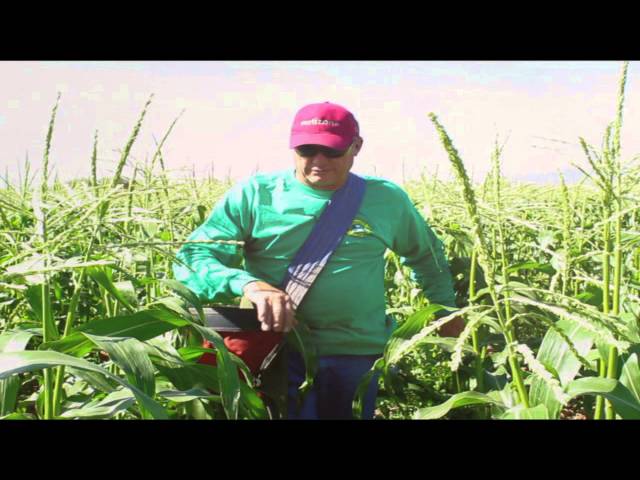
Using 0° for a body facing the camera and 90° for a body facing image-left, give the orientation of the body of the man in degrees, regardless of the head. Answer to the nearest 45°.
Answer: approximately 0°
